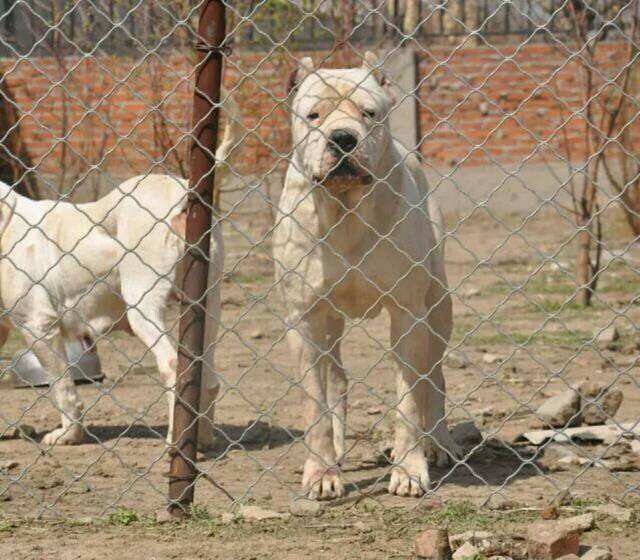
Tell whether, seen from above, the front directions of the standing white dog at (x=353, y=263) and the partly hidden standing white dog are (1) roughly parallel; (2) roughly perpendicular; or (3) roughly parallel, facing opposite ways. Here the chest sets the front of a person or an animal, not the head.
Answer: roughly perpendicular

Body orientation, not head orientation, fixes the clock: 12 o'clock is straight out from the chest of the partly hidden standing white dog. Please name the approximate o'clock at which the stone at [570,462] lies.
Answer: The stone is roughly at 7 o'clock from the partly hidden standing white dog.

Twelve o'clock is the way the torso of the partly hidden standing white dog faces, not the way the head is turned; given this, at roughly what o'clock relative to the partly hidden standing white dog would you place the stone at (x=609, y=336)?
The stone is roughly at 5 o'clock from the partly hidden standing white dog.

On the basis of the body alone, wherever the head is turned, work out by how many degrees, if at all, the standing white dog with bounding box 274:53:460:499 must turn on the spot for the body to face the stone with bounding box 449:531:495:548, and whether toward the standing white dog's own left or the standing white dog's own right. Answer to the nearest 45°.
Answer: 0° — it already faces it

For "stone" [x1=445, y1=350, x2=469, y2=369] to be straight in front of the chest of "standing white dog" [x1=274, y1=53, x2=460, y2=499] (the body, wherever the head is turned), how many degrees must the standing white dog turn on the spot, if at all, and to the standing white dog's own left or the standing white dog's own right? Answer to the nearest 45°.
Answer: approximately 180°

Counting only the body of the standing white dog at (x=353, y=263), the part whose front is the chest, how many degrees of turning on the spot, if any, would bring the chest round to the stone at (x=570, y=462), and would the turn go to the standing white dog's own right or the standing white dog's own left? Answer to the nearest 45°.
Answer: approximately 90° to the standing white dog's own left

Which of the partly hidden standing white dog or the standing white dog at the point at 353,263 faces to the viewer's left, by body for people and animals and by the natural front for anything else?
the partly hidden standing white dog

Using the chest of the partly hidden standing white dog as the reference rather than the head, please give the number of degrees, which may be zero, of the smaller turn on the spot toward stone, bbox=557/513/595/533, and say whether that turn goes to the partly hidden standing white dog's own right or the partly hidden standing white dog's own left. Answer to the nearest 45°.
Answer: approximately 135° to the partly hidden standing white dog's own left

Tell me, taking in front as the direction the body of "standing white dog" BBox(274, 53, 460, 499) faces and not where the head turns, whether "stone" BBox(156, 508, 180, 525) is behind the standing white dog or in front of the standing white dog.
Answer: in front

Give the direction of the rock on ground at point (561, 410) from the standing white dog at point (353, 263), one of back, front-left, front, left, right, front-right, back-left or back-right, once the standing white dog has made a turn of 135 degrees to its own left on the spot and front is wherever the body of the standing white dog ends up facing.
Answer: front

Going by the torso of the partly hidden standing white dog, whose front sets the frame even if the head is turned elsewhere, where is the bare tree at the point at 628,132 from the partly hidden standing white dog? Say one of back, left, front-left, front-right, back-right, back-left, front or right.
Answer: back-right

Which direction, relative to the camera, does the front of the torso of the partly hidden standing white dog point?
to the viewer's left

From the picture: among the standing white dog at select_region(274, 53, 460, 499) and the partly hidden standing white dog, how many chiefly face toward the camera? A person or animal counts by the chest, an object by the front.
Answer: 1
